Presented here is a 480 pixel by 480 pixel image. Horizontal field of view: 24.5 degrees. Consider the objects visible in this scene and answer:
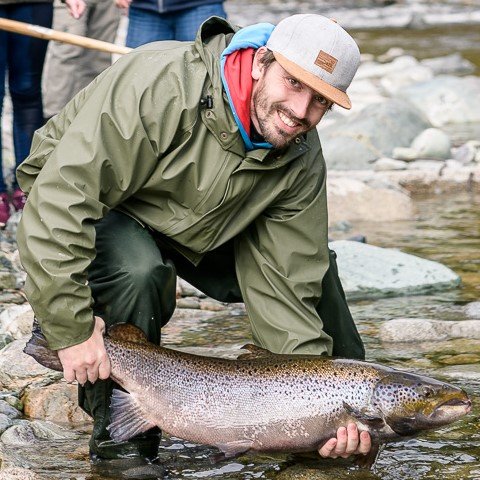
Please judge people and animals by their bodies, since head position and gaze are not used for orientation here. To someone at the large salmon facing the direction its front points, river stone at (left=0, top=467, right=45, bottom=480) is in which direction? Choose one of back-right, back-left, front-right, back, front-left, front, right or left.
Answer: back

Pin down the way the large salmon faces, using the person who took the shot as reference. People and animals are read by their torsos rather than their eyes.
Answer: facing to the right of the viewer

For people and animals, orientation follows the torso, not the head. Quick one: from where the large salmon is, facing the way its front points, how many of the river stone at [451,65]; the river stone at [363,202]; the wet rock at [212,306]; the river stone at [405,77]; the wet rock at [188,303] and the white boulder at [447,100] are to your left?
6

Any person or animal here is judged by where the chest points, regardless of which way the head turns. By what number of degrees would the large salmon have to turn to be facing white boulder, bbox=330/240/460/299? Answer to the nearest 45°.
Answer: approximately 90° to its left

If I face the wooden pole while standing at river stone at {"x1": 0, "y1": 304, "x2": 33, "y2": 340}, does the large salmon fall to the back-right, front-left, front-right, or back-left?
back-right

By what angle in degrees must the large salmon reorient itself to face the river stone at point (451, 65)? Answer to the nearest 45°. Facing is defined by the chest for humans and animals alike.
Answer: approximately 90° to its left

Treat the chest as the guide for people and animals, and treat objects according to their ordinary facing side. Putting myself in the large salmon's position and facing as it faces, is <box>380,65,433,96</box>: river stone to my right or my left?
on my left

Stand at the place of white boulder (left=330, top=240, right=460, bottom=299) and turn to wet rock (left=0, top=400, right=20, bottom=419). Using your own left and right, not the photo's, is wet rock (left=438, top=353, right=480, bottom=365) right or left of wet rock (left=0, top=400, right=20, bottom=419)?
left

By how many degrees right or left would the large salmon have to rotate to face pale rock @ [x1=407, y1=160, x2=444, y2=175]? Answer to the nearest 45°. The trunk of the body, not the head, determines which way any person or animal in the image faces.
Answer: approximately 90° to its left

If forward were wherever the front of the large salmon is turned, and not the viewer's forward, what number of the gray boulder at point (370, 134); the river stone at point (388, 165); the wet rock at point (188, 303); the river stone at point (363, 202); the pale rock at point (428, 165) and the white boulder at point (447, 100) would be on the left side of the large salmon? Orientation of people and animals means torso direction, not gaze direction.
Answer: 6

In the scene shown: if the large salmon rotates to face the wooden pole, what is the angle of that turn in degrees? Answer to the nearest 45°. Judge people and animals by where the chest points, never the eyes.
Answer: approximately 135° to its left

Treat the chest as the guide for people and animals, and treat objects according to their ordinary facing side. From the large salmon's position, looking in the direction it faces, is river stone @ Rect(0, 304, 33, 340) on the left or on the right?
on its left

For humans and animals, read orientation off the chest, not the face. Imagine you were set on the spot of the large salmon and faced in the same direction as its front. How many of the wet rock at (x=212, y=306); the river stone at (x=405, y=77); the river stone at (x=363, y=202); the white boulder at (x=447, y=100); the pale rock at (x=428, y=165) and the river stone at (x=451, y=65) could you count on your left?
6

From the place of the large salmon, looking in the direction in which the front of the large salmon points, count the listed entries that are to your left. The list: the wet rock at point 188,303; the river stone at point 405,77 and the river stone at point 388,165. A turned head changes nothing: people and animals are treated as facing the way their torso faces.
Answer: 3
